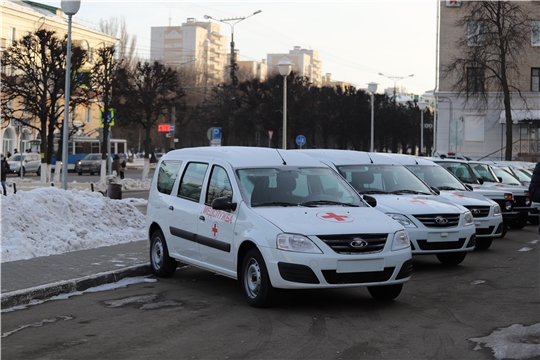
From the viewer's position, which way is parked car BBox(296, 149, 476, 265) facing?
facing the viewer and to the right of the viewer

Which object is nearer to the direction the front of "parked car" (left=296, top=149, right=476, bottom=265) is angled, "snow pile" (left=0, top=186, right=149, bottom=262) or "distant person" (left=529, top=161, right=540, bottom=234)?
the distant person

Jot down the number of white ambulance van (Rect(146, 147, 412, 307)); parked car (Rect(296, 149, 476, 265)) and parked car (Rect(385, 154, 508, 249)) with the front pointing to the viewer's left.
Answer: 0

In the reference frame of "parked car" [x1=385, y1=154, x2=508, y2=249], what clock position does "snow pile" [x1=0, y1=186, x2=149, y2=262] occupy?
The snow pile is roughly at 4 o'clock from the parked car.

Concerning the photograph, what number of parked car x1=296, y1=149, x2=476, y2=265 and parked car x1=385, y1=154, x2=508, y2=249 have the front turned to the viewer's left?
0

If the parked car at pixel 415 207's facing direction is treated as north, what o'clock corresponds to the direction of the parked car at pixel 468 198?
the parked car at pixel 468 198 is roughly at 8 o'clock from the parked car at pixel 415 207.

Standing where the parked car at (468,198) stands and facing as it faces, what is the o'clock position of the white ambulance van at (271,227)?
The white ambulance van is roughly at 2 o'clock from the parked car.

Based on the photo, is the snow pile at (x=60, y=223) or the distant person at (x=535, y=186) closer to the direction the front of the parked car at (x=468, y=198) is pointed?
the distant person

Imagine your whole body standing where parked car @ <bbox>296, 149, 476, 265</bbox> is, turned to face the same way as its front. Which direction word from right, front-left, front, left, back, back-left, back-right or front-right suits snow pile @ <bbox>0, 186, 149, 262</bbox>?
back-right

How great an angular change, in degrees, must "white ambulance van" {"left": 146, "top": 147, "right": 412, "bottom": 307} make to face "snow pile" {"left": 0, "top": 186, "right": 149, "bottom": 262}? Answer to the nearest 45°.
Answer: approximately 180°

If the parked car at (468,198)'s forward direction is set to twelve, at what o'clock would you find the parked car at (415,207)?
the parked car at (415,207) is roughly at 2 o'clock from the parked car at (468,198).
